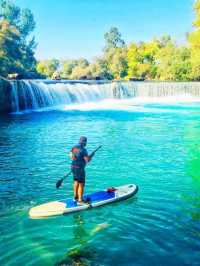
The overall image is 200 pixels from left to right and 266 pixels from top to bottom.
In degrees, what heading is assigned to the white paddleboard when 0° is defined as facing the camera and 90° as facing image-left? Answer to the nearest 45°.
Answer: approximately 225°

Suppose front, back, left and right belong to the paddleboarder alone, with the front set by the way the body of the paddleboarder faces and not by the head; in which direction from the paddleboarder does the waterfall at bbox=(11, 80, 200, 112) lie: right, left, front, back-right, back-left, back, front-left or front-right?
front-left

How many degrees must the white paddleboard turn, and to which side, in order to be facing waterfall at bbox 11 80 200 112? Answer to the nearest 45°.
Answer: approximately 45° to its left
